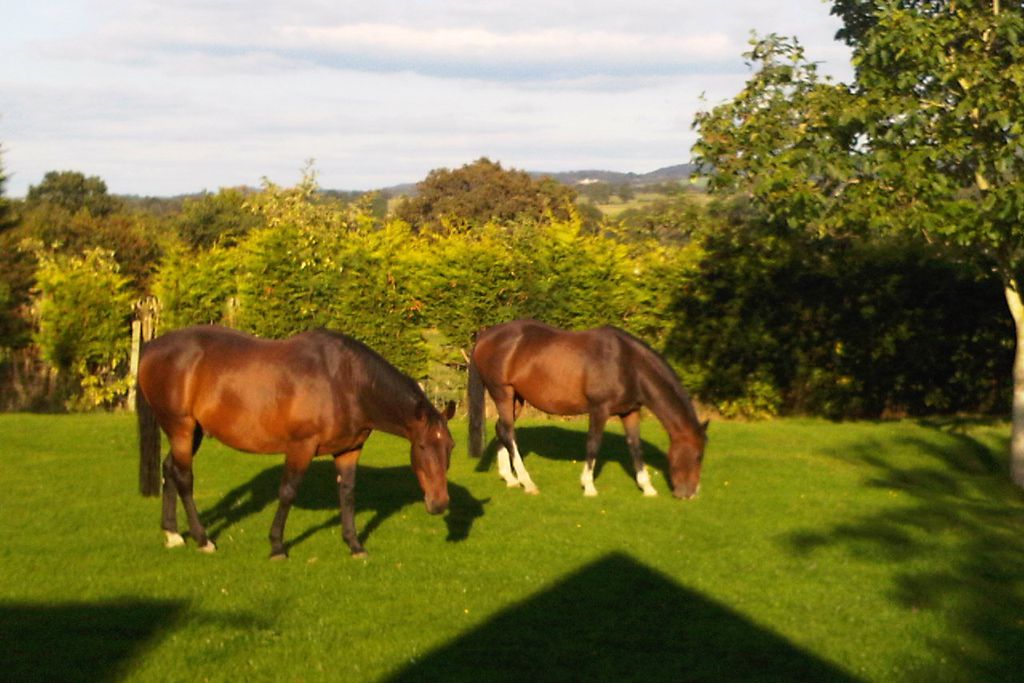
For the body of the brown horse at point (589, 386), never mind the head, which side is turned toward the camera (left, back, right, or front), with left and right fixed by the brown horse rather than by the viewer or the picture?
right

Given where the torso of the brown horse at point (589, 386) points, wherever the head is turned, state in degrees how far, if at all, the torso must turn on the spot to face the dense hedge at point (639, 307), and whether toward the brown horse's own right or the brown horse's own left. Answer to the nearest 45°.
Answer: approximately 90° to the brown horse's own left

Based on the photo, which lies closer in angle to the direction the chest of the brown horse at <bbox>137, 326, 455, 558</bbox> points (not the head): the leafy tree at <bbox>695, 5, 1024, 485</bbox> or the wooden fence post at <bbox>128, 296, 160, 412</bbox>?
the leafy tree

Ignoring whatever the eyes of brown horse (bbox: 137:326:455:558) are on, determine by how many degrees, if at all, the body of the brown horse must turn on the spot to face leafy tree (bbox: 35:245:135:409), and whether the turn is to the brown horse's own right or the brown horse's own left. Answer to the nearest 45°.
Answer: approximately 90° to the brown horse's own left

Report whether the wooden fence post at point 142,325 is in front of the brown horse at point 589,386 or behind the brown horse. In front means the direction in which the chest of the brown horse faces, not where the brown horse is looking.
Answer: behind

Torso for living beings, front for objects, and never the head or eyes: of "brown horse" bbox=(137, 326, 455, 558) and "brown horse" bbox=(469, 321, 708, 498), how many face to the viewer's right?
2

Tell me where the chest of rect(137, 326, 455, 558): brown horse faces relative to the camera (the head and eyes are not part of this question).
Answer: to the viewer's right

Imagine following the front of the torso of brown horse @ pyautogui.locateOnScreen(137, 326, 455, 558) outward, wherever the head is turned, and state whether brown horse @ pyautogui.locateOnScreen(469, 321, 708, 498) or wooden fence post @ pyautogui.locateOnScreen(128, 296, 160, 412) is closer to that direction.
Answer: the brown horse

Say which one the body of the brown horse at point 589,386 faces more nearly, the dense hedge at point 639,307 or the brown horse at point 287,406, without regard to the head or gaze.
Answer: the dense hedge
